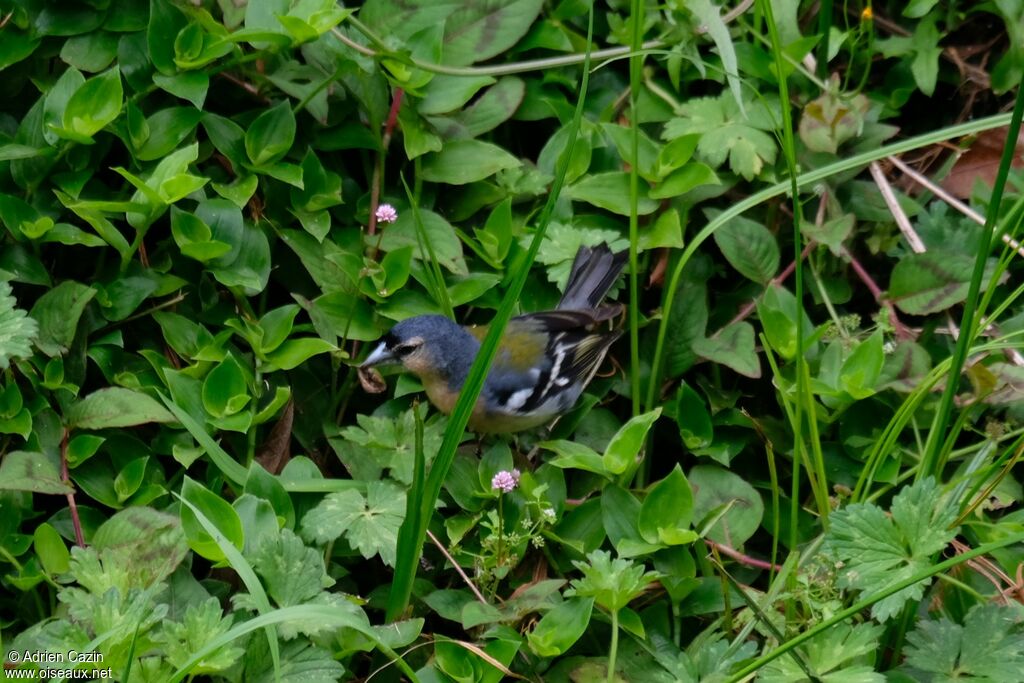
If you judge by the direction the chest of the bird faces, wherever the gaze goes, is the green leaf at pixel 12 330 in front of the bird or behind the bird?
in front

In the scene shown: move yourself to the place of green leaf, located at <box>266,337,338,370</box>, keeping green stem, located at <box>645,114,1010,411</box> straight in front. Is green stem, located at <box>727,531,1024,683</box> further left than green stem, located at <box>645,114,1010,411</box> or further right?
right

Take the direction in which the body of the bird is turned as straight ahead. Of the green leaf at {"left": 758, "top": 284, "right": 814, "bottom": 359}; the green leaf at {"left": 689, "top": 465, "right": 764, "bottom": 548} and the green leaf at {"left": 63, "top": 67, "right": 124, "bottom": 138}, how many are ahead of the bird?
1

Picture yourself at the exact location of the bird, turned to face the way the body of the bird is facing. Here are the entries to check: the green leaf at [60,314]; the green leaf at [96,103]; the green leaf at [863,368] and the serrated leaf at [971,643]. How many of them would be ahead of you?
2

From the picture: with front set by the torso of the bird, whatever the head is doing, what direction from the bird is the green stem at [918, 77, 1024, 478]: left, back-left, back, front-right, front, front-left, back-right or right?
back-left

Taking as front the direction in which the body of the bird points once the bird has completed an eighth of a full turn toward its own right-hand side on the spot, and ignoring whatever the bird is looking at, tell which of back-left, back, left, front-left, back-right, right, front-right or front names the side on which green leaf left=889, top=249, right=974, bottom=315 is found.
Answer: back-right

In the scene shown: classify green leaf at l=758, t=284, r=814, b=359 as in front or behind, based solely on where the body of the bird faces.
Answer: behind

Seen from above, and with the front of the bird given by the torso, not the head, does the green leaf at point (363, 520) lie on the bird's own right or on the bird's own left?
on the bird's own left

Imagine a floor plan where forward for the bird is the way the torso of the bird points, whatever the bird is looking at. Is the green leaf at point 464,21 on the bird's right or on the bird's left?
on the bird's right

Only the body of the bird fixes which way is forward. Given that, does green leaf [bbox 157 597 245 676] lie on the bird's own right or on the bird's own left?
on the bird's own left

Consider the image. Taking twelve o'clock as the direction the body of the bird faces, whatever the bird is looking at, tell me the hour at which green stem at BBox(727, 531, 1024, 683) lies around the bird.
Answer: The green stem is roughly at 8 o'clock from the bird.

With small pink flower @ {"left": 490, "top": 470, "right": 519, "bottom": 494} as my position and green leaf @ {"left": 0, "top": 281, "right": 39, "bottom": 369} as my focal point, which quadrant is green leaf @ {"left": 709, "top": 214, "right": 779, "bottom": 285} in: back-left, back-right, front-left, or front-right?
back-right

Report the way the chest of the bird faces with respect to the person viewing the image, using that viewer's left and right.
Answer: facing to the left of the viewer

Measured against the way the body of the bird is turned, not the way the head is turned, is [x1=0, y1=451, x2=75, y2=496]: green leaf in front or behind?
in front

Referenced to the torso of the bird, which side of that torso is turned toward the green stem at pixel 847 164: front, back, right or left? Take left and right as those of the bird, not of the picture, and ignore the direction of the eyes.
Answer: back

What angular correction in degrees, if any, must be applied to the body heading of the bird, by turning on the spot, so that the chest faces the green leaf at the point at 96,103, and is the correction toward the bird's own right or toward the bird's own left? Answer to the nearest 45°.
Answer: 0° — it already faces it

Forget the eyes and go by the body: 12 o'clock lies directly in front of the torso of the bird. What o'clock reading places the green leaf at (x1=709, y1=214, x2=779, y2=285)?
The green leaf is roughly at 5 o'clock from the bird.
